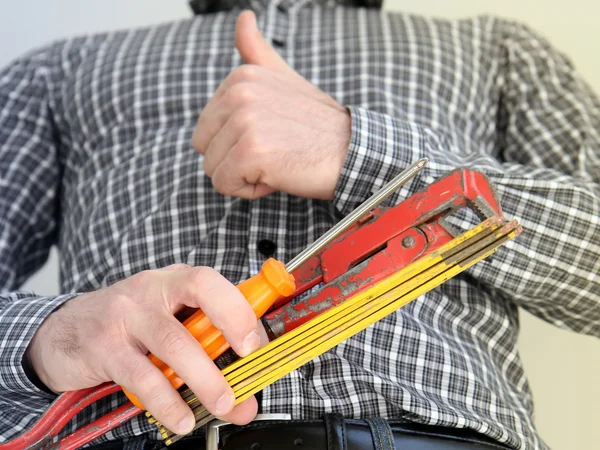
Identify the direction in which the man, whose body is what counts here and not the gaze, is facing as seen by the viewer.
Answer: toward the camera
